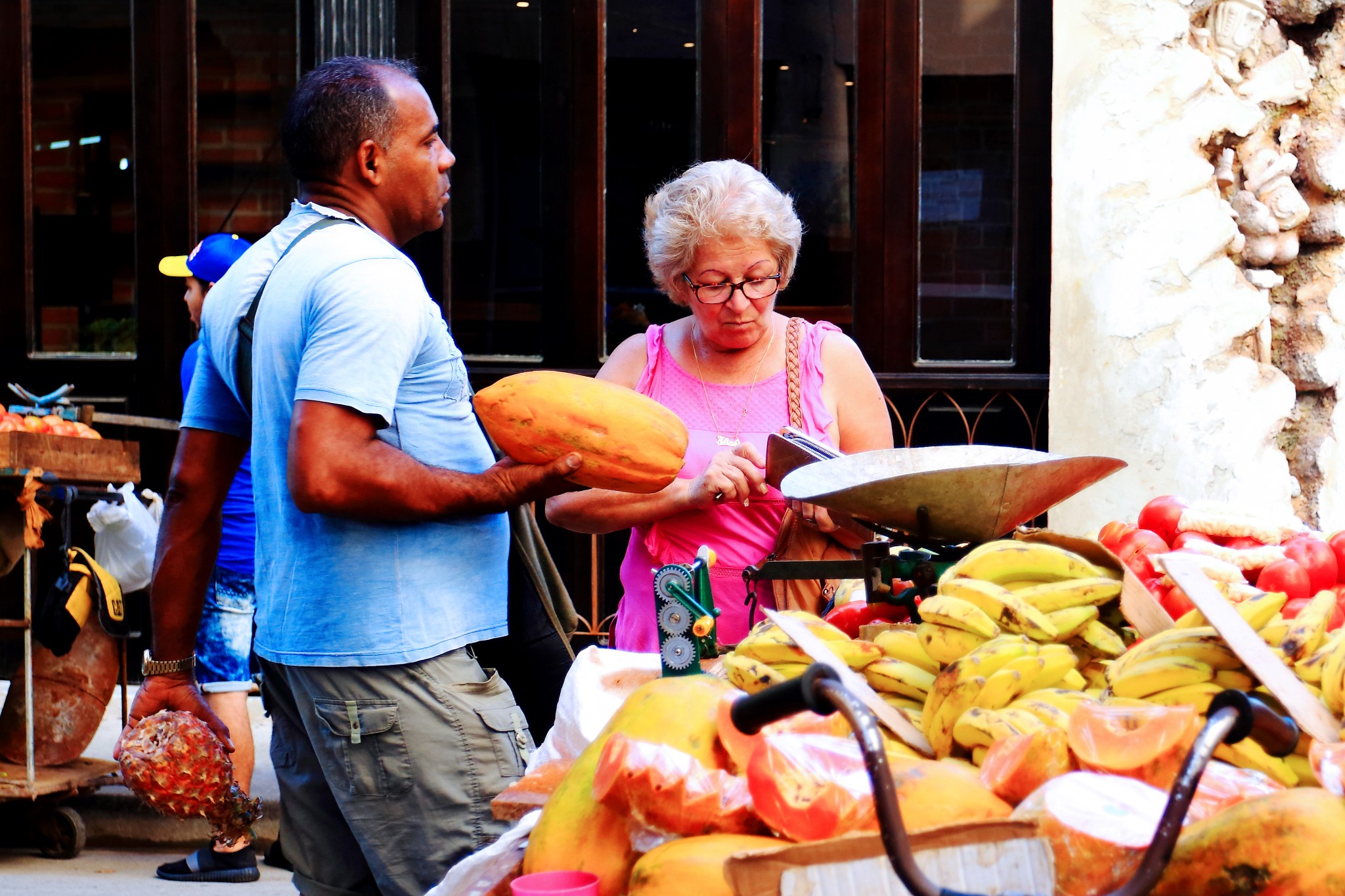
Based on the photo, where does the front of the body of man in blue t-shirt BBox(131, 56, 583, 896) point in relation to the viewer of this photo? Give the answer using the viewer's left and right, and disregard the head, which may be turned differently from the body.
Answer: facing to the right of the viewer

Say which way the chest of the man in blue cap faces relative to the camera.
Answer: to the viewer's left

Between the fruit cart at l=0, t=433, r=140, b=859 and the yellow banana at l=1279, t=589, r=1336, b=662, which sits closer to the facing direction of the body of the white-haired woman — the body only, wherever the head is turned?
the yellow banana

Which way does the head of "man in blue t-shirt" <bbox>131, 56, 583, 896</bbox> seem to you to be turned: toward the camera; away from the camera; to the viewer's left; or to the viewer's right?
to the viewer's right

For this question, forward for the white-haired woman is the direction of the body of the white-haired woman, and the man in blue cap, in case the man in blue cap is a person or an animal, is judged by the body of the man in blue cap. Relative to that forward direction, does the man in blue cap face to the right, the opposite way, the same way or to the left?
to the right

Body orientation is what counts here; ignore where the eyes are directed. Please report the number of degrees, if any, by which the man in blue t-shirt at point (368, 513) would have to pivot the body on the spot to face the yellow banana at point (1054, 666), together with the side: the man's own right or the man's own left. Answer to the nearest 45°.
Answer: approximately 45° to the man's own right

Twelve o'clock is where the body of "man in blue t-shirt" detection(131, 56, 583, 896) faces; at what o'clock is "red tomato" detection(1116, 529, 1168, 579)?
The red tomato is roughly at 12 o'clock from the man in blue t-shirt.

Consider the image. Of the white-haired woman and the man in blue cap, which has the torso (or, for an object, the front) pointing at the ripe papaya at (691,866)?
the white-haired woman

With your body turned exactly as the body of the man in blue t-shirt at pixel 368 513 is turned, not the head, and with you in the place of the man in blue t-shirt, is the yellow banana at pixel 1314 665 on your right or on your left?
on your right

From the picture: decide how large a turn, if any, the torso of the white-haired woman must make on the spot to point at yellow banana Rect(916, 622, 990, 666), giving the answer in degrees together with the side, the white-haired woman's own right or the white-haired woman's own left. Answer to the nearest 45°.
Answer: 0° — they already face it
